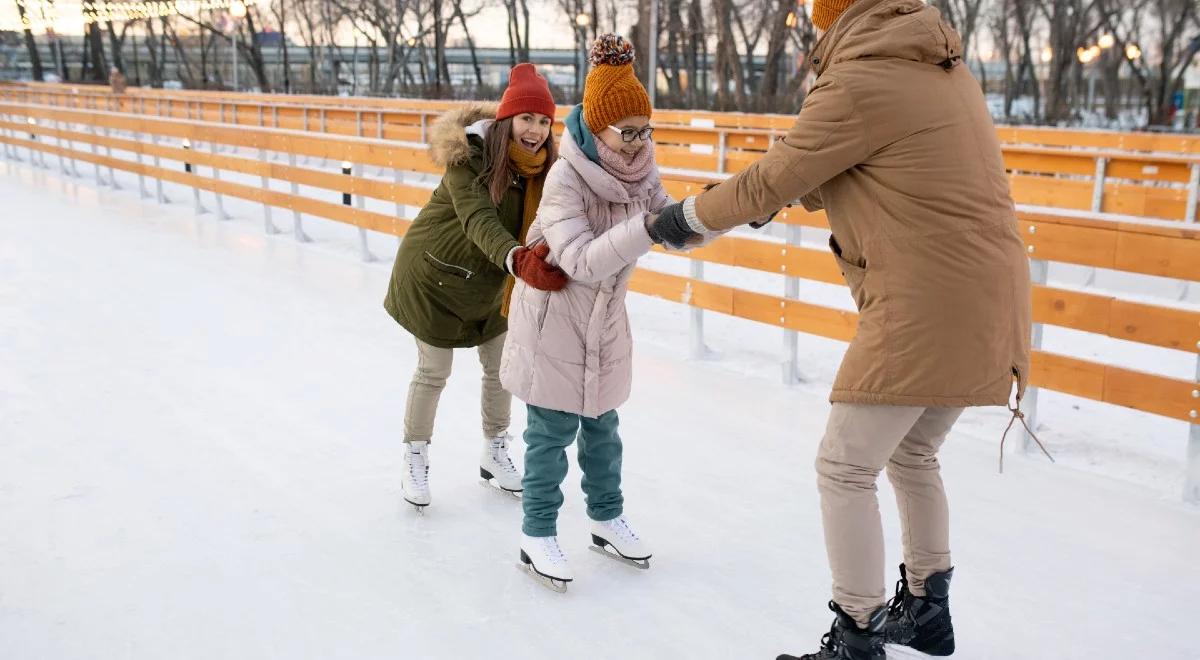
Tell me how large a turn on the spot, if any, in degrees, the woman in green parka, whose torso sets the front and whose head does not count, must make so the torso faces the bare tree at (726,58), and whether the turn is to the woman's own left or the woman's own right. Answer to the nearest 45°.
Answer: approximately 135° to the woman's own left

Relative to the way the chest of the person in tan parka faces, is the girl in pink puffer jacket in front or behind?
in front

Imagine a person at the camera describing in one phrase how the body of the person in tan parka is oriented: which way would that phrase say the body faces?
to the viewer's left

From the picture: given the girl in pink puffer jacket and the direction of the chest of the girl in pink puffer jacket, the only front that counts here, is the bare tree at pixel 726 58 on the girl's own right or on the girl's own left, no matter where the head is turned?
on the girl's own left

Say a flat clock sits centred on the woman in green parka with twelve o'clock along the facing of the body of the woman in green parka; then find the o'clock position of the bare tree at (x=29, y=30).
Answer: The bare tree is roughly at 7 o'clock from the woman in green parka.

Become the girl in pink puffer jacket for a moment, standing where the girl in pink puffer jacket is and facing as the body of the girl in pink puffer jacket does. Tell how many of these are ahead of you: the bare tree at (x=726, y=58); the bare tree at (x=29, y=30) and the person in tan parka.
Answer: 1

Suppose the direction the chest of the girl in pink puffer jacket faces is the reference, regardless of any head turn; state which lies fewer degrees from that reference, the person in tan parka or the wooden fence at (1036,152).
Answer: the person in tan parka

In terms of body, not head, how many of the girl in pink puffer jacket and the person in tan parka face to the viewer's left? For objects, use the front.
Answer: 1

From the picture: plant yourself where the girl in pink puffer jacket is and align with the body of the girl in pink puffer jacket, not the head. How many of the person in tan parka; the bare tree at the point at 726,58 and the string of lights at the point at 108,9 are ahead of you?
1

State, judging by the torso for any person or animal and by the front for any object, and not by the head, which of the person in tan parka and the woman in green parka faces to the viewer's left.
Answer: the person in tan parka

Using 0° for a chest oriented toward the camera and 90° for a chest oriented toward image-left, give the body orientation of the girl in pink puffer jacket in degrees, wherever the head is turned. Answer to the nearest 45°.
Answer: approximately 315°
